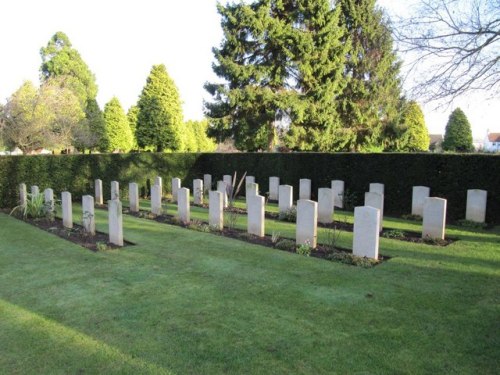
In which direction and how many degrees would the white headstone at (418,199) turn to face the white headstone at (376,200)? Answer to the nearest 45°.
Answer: approximately 45° to its right

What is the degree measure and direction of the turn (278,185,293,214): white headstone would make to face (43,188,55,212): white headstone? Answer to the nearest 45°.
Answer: approximately 45° to its right

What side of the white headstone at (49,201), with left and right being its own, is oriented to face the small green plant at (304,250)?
left

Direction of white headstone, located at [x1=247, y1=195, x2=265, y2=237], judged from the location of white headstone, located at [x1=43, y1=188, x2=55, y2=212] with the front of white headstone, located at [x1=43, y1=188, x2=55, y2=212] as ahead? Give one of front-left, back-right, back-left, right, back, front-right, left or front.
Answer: left

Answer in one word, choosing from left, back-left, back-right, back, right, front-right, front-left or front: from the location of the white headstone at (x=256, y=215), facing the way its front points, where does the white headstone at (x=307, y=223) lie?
left

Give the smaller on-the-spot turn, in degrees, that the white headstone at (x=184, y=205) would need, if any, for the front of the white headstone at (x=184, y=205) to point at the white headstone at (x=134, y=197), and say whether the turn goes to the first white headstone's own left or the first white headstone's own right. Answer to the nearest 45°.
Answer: approximately 90° to the first white headstone's own right

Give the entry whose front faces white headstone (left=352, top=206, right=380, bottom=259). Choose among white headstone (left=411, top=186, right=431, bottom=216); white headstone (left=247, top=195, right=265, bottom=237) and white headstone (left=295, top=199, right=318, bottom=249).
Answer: white headstone (left=411, top=186, right=431, bottom=216)

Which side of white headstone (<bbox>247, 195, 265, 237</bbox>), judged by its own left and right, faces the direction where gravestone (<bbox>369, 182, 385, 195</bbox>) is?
back

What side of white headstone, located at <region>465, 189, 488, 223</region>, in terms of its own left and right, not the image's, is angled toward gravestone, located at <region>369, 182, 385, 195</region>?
right

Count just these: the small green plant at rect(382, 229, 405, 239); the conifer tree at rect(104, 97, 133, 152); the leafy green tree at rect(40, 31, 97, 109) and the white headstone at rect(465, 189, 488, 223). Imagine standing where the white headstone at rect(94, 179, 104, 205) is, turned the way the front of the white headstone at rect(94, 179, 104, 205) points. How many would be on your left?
2

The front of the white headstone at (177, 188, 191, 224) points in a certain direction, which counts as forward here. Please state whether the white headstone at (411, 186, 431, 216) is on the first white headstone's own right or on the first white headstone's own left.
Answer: on the first white headstone's own left
